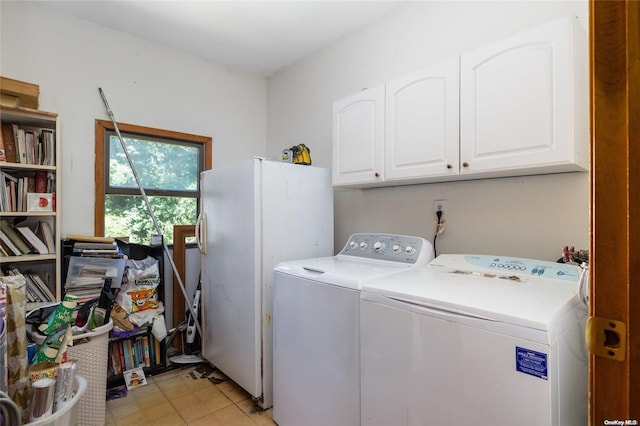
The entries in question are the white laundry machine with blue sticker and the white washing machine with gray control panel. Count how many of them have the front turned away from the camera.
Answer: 0

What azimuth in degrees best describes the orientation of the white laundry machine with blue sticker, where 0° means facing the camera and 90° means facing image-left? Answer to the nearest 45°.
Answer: approximately 45°

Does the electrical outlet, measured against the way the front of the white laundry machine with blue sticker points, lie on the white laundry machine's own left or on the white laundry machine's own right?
on the white laundry machine's own right

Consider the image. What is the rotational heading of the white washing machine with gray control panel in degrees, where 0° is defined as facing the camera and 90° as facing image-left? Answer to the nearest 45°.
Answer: approximately 45°

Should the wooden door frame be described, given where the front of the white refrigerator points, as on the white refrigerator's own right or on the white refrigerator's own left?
on the white refrigerator's own left

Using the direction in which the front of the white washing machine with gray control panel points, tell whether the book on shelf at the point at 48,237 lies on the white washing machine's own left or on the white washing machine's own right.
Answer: on the white washing machine's own right

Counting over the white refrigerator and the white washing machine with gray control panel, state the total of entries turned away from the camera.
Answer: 0

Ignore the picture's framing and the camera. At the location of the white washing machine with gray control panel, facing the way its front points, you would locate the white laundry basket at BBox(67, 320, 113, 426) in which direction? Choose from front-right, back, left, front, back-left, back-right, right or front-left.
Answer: front-right

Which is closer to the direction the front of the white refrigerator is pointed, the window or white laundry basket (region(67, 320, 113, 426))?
the white laundry basket

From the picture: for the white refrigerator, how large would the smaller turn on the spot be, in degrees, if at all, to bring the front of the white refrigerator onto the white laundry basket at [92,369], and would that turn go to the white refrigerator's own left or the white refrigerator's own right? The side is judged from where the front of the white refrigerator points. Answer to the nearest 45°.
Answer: approximately 45° to the white refrigerator's own right

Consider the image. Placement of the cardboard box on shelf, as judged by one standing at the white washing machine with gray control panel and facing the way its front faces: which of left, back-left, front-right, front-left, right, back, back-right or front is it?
front-right

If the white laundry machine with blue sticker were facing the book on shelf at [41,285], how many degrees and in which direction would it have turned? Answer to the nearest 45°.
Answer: approximately 45° to its right

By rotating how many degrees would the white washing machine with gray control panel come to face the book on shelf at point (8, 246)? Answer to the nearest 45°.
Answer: approximately 45° to its right
